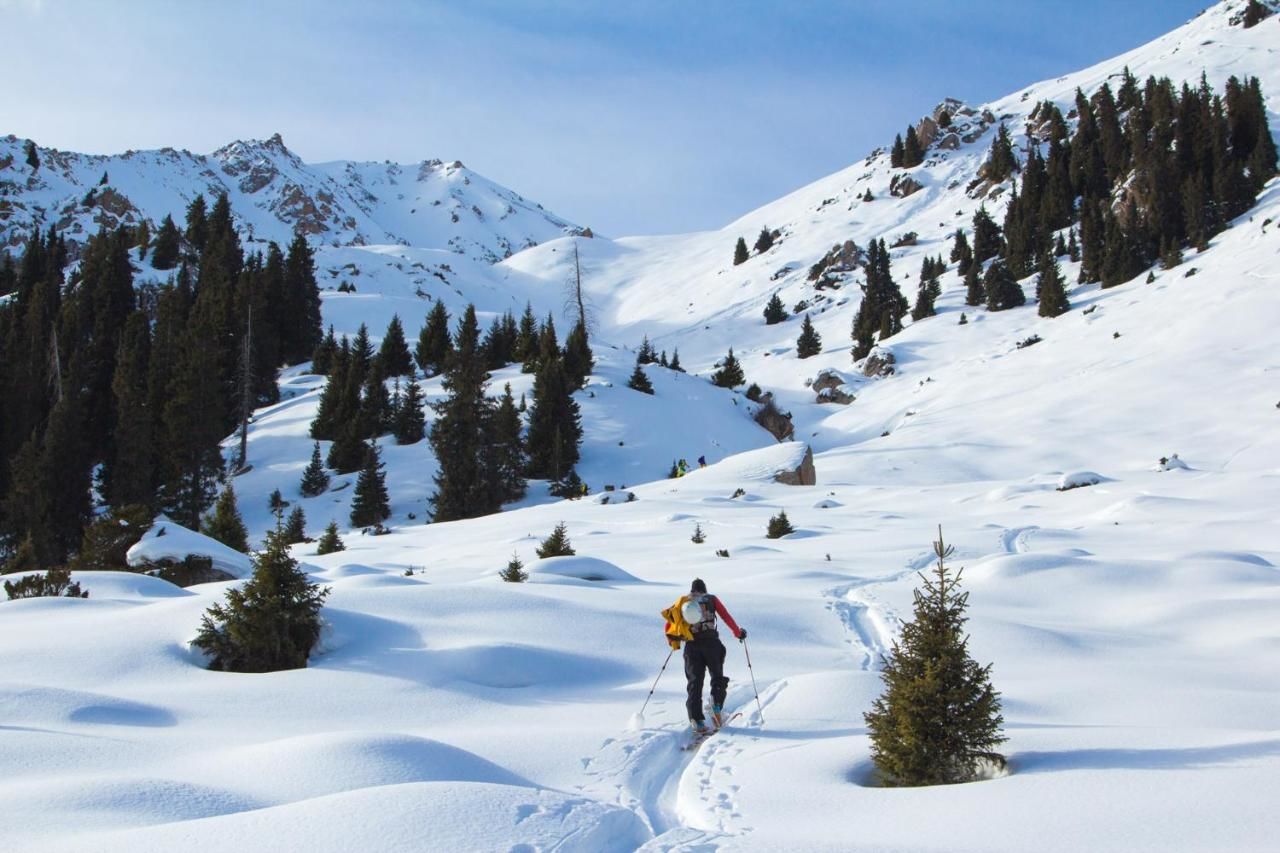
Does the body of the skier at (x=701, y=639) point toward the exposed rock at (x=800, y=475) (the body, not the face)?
yes

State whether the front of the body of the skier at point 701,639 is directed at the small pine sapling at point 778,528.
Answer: yes

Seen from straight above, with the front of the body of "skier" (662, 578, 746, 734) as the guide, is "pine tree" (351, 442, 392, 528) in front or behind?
in front

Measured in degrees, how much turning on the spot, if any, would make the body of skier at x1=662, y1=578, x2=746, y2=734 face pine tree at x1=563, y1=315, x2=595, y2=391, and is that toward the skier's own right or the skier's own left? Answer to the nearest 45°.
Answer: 0° — they already face it

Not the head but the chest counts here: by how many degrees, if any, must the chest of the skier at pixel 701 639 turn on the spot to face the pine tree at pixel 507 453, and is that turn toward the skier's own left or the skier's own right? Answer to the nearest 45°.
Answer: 0° — they already face it

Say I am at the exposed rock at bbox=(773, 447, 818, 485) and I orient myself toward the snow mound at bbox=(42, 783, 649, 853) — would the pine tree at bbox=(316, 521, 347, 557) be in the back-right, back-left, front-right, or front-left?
front-right

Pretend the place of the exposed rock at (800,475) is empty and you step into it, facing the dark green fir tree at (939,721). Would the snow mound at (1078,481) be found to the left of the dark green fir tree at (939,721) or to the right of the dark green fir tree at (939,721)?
left

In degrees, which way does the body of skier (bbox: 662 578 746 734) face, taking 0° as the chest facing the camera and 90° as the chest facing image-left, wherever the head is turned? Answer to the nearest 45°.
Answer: approximately 180°

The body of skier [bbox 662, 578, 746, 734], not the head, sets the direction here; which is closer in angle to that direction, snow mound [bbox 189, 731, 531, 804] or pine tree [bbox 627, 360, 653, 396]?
the pine tree

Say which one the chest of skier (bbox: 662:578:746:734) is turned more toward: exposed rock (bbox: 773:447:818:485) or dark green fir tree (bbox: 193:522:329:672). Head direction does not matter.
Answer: the exposed rock

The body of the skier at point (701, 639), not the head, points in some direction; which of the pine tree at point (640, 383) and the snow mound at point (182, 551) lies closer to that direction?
the pine tree

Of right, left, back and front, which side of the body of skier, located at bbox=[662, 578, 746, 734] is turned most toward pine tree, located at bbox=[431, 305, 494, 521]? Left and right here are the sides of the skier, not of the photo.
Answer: front

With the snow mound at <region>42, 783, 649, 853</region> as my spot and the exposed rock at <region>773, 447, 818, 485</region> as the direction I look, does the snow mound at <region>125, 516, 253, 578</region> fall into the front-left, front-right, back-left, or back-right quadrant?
front-left

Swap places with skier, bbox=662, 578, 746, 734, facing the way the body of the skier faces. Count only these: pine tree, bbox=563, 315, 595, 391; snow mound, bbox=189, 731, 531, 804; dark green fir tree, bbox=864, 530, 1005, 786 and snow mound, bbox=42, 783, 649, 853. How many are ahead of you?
1
